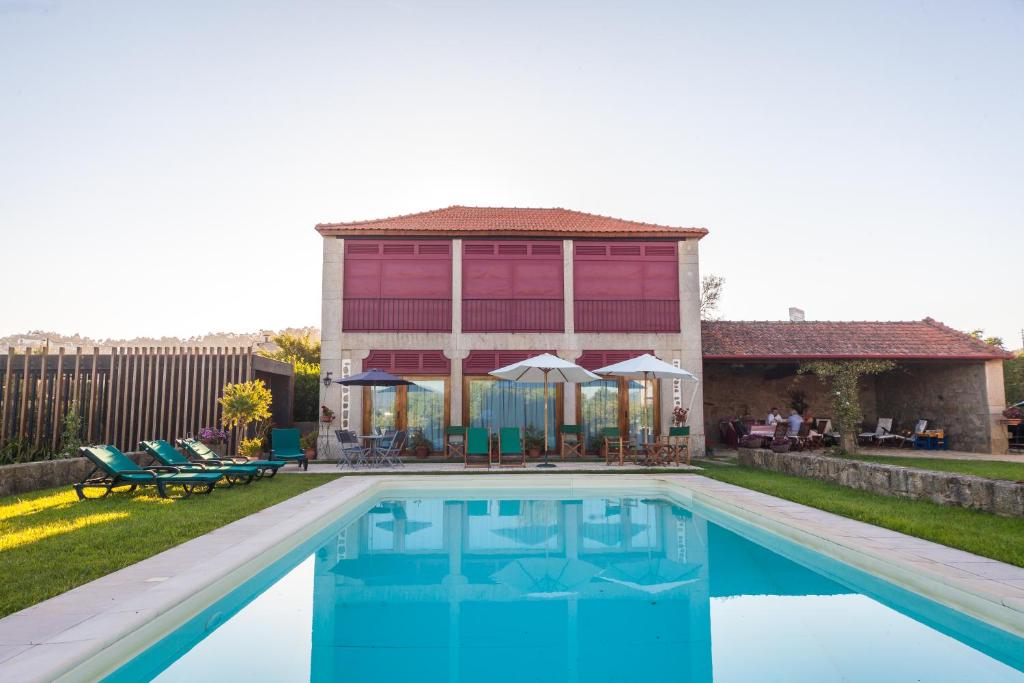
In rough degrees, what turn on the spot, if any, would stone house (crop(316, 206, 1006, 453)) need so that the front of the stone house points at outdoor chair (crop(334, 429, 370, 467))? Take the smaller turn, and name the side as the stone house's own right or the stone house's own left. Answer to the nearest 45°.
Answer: approximately 45° to the stone house's own right

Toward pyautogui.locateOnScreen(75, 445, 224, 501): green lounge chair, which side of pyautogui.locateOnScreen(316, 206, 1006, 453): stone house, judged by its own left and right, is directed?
front

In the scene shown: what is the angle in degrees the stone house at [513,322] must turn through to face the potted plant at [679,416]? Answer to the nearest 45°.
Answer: approximately 90° to its left

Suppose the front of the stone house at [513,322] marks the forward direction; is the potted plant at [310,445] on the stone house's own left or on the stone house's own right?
on the stone house's own right

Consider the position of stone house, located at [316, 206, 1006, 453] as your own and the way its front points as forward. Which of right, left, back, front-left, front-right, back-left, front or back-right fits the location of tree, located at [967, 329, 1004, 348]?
back-left

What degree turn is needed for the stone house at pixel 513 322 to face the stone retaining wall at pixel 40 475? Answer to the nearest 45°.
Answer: approximately 45° to its right

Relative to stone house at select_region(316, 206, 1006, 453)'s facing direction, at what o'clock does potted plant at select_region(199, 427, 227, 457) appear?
The potted plant is roughly at 2 o'clock from the stone house.

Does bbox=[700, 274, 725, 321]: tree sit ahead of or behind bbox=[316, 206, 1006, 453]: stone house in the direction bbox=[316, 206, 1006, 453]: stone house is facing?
behind

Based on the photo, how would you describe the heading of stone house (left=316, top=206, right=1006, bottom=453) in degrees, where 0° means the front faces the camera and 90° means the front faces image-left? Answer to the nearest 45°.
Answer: approximately 0°
